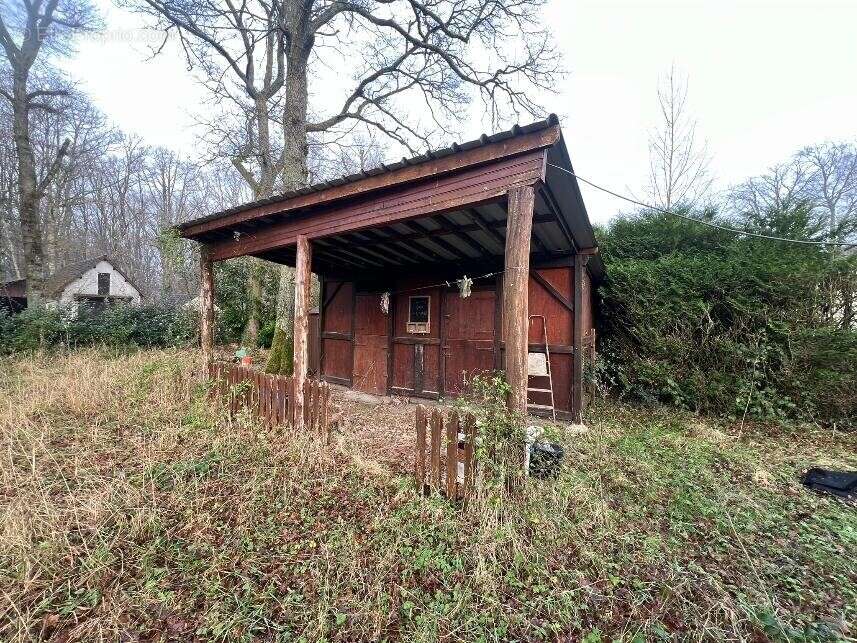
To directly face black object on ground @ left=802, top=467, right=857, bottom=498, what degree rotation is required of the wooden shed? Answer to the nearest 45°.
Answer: approximately 90° to its left

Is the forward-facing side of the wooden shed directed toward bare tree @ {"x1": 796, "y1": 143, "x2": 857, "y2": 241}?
no

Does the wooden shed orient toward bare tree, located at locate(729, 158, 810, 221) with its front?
no

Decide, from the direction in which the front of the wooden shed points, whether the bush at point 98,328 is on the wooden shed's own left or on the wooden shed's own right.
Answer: on the wooden shed's own right

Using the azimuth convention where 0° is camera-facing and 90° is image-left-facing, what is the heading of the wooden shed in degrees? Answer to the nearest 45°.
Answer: approximately 45°

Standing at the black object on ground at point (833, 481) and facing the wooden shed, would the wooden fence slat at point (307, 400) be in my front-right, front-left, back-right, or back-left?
front-left

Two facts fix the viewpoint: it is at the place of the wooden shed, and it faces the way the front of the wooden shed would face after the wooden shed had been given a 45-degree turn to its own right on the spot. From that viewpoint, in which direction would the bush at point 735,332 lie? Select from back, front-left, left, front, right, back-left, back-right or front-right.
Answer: back

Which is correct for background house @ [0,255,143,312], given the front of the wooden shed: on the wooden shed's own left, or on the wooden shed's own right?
on the wooden shed's own right

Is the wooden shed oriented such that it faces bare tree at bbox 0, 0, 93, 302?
no

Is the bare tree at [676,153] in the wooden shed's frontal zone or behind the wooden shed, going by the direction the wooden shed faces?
behind

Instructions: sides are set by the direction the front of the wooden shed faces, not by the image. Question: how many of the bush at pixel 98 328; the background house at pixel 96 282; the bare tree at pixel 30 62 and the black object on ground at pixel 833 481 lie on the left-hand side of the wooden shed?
1
